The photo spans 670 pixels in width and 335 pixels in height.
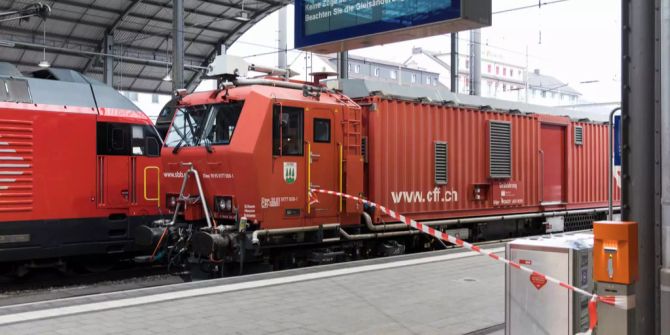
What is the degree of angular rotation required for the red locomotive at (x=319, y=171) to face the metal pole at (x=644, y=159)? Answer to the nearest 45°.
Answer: approximately 90° to its left

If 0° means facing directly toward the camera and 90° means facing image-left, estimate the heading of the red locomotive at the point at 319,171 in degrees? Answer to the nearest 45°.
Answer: approximately 45°

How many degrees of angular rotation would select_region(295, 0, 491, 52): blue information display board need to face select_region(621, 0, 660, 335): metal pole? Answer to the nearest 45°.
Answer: approximately 90° to its left

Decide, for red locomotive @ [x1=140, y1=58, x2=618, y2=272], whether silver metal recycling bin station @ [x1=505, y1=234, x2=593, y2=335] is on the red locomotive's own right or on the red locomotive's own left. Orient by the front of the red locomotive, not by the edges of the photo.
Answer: on the red locomotive's own left

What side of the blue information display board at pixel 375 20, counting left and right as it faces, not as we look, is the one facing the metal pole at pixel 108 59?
right

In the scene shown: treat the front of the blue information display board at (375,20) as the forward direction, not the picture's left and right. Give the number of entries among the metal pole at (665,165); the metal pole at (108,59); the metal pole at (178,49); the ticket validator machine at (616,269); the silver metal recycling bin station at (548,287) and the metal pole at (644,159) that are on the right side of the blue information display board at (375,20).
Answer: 2

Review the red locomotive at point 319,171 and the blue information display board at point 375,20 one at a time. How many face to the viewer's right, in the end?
0

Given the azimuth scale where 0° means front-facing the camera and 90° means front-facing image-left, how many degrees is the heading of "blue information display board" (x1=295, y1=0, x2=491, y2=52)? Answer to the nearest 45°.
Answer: approximately 45°

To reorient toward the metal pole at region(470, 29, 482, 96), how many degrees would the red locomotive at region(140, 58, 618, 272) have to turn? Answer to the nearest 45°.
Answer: approximately 135° to its right
